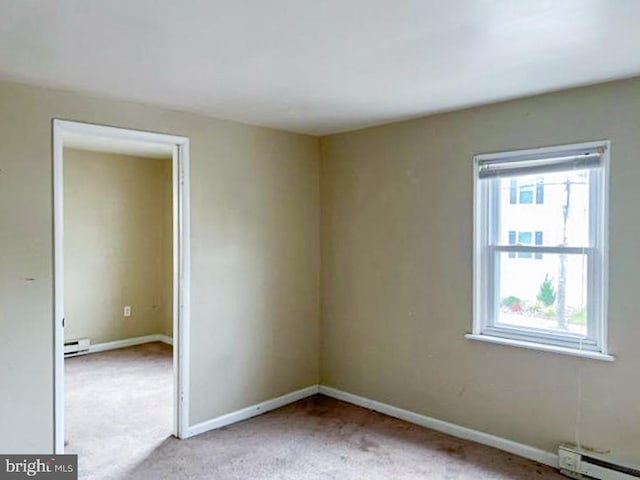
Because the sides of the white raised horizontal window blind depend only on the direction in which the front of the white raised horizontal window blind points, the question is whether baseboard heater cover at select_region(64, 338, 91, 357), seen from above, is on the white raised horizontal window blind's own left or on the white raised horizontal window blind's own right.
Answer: on the white raised horizontal window blind's own right

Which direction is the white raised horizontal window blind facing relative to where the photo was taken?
toward the camera
